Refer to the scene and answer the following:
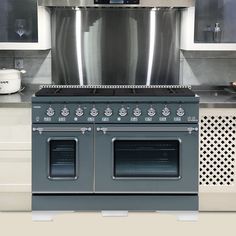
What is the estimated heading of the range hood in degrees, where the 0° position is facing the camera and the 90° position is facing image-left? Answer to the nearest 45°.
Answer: approximately 0°

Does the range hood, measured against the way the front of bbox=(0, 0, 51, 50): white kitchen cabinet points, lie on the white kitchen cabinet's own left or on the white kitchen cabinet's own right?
on the white kitchen cabinet's own left

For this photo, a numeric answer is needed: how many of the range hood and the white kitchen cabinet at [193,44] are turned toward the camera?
2

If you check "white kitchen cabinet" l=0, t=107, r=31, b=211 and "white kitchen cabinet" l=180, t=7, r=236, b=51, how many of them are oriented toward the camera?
2

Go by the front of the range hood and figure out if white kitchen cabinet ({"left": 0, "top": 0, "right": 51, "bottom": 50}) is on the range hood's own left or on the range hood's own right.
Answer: on the range hood's own right

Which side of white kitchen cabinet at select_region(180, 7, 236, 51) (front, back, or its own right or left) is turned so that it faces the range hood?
right
